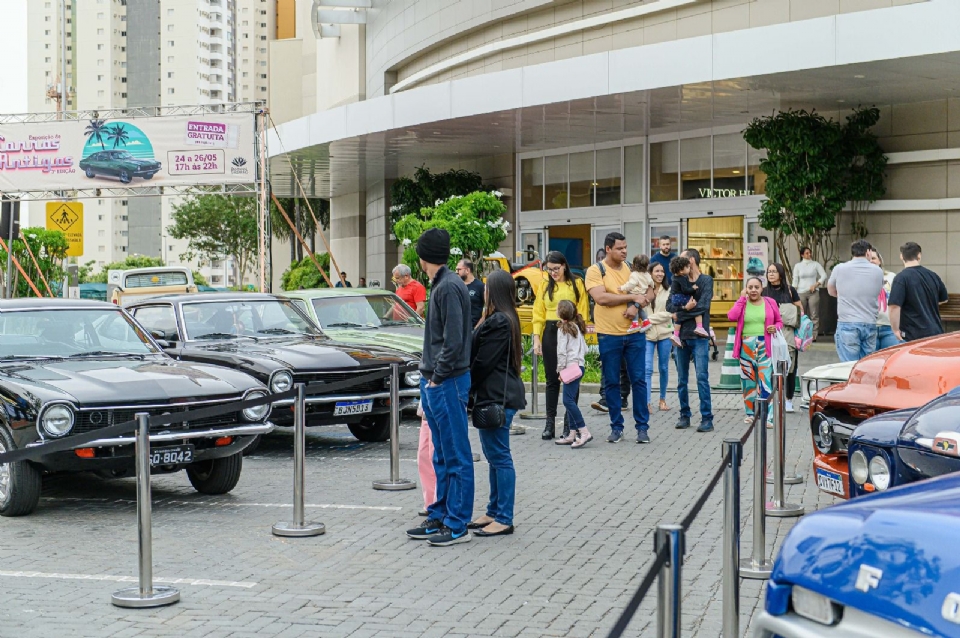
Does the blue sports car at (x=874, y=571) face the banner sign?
no

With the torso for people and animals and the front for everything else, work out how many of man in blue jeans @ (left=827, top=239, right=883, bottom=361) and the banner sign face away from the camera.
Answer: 1

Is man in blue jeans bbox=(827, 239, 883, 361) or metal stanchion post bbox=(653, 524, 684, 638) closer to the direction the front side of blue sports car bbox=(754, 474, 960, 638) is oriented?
the metal stanchion post

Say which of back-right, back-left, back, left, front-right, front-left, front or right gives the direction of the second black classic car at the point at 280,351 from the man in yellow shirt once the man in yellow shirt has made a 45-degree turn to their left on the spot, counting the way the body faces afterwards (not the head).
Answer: back

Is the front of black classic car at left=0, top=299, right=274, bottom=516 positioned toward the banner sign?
no

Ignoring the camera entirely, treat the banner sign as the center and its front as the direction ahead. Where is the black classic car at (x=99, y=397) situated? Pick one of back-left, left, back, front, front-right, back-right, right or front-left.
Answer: front

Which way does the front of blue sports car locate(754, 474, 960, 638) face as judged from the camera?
facing the viewer and to the left of the viewer

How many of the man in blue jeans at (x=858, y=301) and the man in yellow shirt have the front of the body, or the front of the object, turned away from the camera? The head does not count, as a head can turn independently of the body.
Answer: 1

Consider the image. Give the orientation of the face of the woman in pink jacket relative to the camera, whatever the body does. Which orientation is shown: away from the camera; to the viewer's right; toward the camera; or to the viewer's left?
toward the camera

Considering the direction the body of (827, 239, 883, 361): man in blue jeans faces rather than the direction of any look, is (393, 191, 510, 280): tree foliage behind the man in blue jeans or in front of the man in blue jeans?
in front

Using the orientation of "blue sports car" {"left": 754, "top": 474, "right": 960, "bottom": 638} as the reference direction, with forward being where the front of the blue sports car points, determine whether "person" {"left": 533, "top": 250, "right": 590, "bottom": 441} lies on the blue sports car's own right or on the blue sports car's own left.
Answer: on the blue sports car's own right

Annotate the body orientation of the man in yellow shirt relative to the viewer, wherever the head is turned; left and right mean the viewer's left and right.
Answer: facing the viewer and to the right of the viewer

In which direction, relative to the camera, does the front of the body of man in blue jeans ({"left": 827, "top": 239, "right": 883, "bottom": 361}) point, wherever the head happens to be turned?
away from the camera
